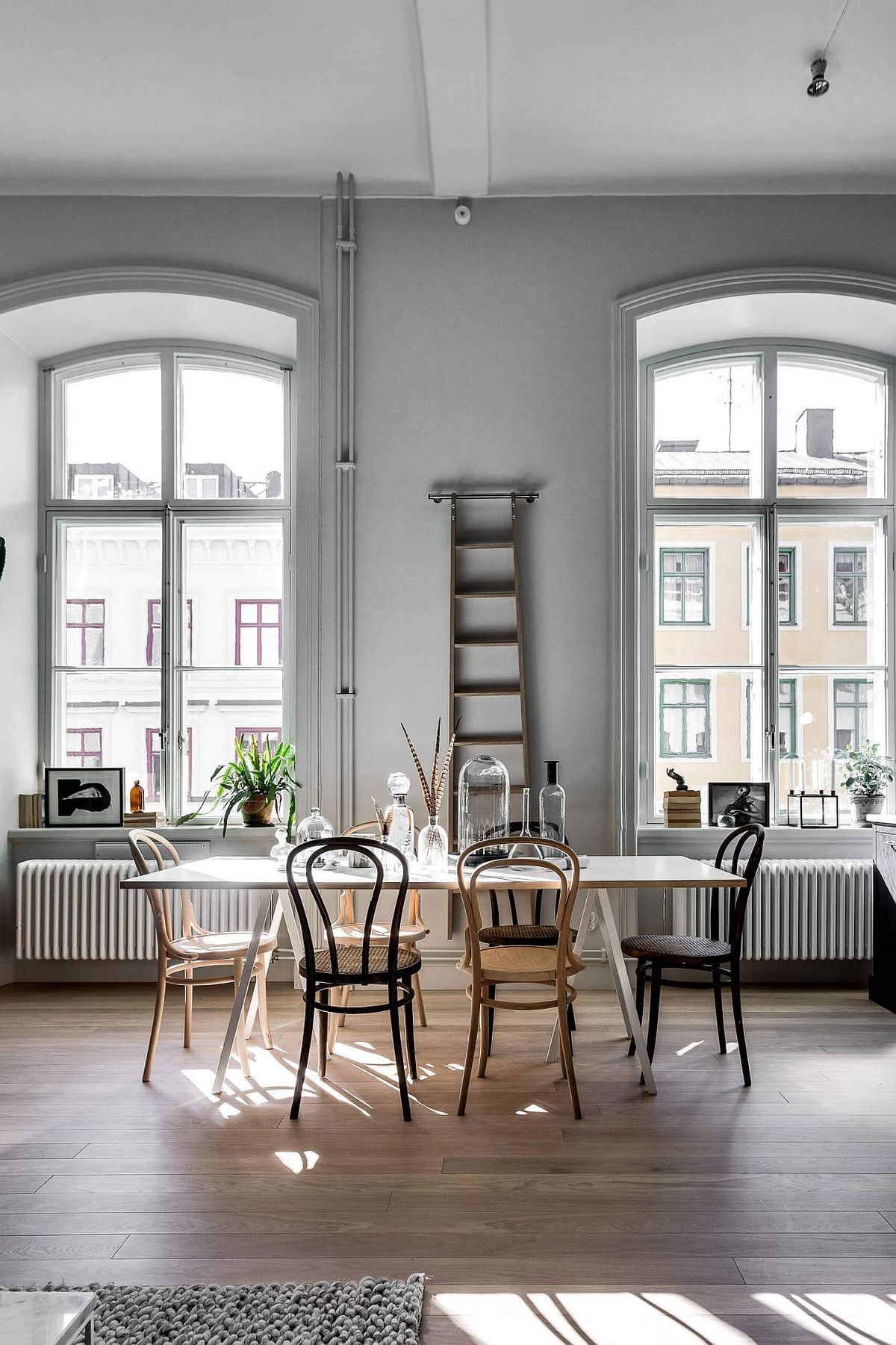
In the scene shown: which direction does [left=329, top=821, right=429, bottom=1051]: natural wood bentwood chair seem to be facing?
toward the camera

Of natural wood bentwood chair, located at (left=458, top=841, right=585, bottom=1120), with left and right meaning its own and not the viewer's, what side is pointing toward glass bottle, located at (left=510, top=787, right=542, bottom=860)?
front

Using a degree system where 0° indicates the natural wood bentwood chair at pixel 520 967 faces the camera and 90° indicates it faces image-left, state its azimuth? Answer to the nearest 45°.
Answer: approximately 180°

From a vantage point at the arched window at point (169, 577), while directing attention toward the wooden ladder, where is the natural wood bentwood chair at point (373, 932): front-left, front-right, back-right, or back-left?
front-right

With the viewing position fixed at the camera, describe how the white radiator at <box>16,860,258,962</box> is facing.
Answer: facing the viewer

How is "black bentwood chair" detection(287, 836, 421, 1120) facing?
away from the camera

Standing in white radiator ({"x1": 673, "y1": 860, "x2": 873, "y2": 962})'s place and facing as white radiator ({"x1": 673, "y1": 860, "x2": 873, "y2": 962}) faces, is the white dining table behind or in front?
in front

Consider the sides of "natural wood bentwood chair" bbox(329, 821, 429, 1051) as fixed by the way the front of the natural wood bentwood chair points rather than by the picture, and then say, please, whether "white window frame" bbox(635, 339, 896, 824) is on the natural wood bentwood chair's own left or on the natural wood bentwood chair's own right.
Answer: on the natural wood bentwood chair's own left

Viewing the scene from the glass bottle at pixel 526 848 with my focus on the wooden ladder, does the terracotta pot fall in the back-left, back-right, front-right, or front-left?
front-left

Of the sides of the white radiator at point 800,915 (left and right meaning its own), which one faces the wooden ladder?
right

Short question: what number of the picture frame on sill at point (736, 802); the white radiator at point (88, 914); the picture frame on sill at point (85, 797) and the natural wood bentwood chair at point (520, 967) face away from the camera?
1

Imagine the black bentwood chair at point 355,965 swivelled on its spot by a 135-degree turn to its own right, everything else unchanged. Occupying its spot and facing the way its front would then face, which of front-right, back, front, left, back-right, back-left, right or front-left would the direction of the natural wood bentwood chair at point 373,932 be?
back-left

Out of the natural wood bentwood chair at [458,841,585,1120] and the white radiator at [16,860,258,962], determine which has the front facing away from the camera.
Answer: the natural wood bentwood chair

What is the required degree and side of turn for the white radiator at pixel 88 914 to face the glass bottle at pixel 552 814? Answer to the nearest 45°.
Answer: approximately 45° to its left

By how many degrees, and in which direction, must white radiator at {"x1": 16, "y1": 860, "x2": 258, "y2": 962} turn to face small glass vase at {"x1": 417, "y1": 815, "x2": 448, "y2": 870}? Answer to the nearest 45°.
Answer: approximately 45° to its left
